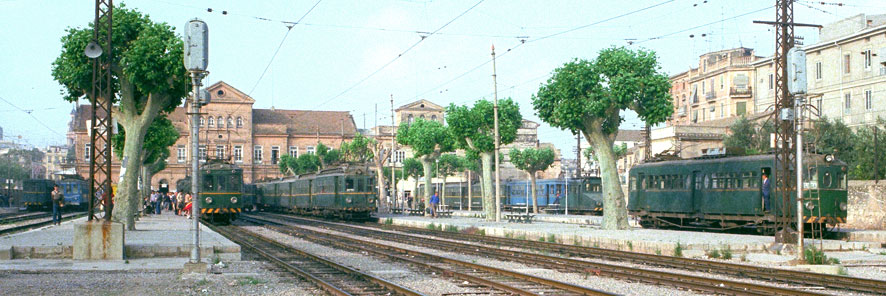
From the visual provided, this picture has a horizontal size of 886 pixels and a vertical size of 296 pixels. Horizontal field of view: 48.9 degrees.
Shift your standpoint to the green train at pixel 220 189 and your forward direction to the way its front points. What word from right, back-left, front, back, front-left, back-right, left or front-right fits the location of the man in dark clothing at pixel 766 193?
front-left

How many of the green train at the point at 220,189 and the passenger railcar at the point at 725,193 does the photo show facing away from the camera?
0

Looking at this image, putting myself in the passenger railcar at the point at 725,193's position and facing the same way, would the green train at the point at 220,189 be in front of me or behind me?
behind

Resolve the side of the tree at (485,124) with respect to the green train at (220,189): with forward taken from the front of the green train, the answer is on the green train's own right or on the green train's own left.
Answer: on the green train's own left

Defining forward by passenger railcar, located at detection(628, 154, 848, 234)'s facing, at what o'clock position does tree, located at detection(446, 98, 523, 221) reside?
The tree is roughly at 6 o'clock from the passenger railcar.

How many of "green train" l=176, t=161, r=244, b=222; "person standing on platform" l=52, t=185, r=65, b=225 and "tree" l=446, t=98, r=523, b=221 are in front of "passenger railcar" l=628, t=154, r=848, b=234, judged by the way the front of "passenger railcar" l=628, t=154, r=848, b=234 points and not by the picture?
0

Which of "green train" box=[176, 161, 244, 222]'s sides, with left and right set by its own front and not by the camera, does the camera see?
front

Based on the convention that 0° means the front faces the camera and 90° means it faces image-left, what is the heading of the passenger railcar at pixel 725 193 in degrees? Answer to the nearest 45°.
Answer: approximately 315°

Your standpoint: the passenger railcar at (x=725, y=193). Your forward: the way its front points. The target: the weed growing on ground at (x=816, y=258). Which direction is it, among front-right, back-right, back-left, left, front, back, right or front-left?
front-right

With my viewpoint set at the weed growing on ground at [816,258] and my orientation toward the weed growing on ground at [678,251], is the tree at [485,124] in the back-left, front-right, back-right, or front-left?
front-right

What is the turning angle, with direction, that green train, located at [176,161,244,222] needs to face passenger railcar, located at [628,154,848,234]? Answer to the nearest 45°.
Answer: approximately 45° to its left

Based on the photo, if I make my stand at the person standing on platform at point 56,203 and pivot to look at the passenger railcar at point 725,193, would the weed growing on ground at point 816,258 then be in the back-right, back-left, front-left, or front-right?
front-right
